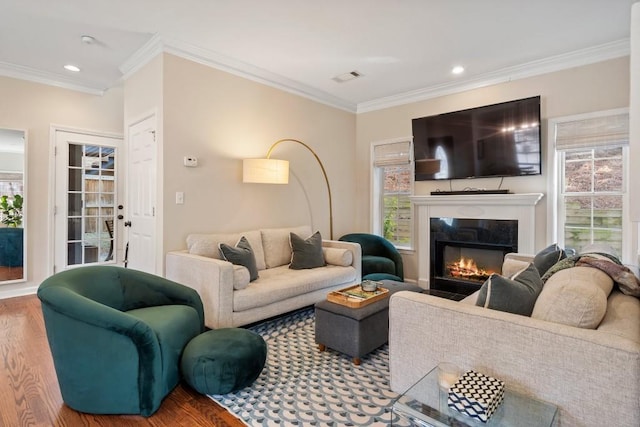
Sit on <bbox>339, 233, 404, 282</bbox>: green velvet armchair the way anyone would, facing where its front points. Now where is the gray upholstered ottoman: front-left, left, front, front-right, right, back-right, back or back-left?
front

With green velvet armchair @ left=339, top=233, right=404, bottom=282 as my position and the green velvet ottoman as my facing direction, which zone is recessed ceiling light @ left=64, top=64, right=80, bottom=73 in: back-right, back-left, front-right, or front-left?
front-right

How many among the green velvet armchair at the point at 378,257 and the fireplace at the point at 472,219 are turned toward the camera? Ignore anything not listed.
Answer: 2

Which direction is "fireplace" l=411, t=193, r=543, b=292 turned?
toward the camera

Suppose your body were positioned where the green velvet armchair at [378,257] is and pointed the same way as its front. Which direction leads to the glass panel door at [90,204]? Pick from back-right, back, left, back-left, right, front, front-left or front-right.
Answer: right

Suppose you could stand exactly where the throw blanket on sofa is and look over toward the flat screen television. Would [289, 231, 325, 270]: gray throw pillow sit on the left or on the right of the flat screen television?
left

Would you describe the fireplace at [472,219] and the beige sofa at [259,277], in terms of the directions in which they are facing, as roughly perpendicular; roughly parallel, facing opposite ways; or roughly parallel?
roughly perpendicular

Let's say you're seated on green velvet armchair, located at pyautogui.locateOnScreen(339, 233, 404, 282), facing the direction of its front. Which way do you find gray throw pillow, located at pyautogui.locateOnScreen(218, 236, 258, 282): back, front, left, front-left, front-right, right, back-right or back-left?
front-right

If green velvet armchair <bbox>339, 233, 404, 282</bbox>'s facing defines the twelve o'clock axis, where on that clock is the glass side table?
The glass side table is roughly at 12 o'clock from the green velvet armchair.

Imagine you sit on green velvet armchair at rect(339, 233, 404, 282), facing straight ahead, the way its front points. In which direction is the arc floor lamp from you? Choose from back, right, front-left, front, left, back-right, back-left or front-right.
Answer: front-right

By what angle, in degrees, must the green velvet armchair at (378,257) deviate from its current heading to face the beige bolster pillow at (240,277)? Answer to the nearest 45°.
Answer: approximately 45° to its right

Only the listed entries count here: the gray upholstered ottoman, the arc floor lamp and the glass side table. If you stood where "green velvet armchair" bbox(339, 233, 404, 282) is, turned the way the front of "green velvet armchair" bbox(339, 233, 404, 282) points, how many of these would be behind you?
0

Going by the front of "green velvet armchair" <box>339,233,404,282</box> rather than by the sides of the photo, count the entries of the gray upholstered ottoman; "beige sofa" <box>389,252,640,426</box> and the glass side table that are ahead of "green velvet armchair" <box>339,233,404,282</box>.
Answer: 3

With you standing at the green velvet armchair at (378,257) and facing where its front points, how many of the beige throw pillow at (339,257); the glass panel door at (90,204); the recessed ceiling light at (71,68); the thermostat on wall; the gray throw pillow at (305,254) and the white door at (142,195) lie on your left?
0

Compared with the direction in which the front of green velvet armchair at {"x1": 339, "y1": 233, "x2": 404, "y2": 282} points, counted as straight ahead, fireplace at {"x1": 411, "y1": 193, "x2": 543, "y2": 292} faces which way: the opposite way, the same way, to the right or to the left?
the same way

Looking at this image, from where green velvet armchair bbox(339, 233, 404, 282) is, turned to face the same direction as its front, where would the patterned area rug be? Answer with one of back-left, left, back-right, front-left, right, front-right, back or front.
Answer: front

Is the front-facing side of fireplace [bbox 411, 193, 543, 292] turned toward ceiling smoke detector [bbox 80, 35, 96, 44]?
no

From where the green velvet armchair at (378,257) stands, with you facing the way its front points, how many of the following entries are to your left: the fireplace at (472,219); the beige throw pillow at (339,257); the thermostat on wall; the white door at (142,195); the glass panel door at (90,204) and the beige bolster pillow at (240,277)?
1
